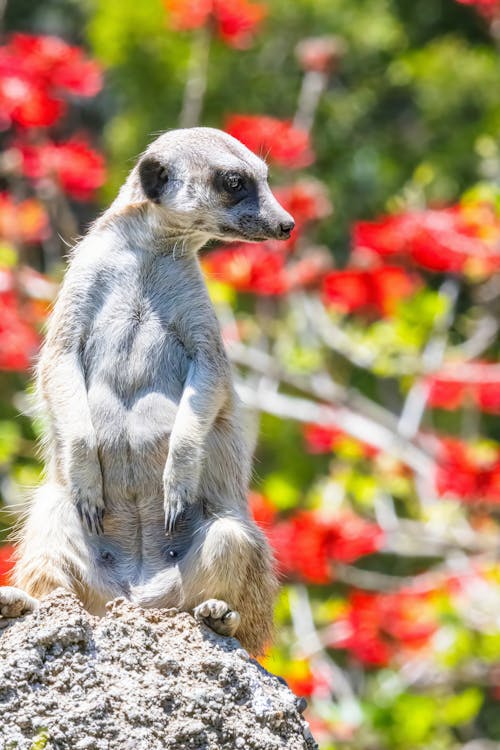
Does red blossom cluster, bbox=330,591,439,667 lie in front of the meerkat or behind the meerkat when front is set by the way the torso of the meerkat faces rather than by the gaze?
behind

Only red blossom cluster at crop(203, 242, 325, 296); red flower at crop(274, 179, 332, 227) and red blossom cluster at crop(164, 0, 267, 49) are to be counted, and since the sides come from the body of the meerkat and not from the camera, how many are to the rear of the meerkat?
3

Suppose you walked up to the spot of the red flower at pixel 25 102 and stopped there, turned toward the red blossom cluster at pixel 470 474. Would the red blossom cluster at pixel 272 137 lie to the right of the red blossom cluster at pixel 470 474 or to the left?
left

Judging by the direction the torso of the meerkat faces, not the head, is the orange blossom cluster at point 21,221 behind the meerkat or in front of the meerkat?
behind

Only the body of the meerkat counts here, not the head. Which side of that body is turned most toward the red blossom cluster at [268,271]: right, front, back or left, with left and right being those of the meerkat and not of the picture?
back

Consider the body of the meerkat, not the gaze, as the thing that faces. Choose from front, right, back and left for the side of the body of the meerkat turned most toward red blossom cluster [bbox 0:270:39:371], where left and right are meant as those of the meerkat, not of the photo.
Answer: back

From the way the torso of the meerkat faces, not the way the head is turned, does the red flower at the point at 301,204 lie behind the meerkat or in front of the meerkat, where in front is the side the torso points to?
behind

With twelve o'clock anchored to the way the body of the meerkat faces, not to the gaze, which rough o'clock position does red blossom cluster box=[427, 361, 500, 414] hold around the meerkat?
The red blossom cluster is roughly at 7 o'clock from the meerkat.

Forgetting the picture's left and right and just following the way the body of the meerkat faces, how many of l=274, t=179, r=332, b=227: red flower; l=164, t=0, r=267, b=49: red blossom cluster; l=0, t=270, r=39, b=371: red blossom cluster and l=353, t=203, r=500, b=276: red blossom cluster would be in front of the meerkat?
0

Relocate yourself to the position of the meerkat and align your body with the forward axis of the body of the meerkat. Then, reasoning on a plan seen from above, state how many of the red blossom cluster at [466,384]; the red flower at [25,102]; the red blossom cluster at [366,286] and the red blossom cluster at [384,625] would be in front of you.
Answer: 0

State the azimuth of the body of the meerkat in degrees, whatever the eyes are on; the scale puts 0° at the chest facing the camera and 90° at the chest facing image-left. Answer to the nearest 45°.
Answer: approximately 0°

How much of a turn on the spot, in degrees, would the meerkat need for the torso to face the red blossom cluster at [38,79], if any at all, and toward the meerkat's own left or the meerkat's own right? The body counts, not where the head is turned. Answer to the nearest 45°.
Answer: approximately 180°

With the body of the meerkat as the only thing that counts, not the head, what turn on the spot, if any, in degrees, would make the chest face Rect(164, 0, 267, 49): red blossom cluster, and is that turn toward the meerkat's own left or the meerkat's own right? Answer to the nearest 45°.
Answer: approximately 180°

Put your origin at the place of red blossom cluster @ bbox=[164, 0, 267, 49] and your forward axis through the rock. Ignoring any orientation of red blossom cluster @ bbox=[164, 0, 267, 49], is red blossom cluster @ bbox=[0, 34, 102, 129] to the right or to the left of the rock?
right
